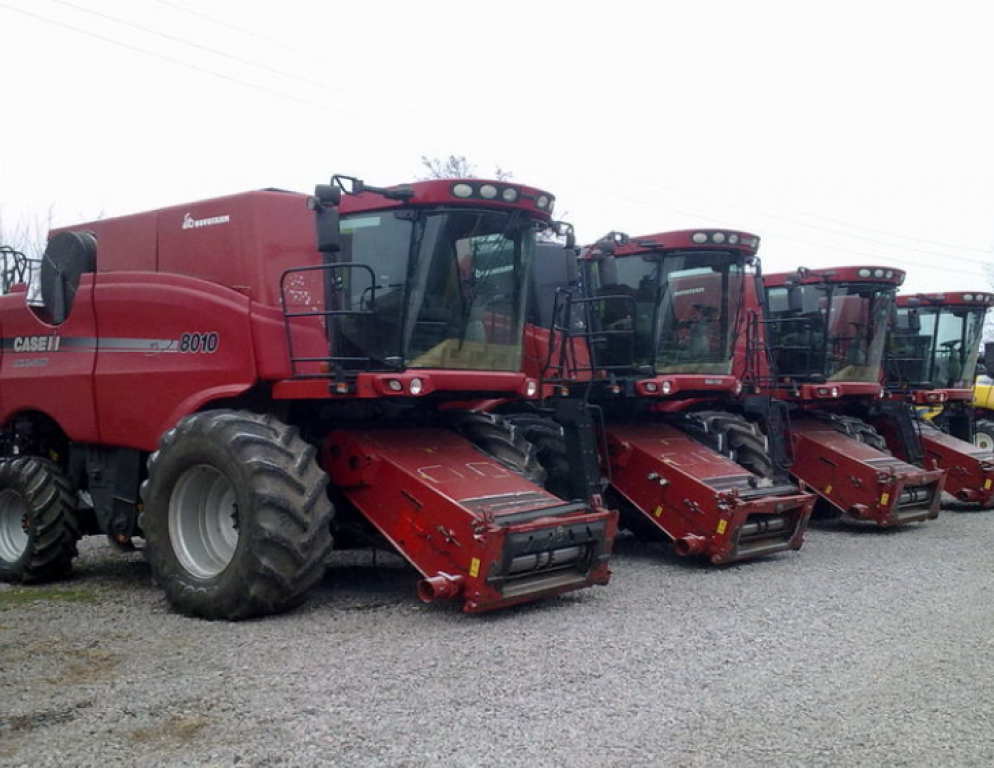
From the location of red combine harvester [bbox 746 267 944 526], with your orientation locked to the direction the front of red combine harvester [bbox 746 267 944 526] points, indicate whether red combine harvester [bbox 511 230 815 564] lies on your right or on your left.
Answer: on your right

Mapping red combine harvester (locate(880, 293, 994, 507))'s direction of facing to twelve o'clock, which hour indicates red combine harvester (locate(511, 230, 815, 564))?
red combine harvester (locate(511, 230, 815, 564)) is roughly at 2 o'clock from red combine harvester (locate(880, 293, 994, 507)).

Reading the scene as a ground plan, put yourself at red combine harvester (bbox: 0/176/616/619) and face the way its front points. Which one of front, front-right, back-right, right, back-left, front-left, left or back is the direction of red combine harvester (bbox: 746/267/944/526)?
left

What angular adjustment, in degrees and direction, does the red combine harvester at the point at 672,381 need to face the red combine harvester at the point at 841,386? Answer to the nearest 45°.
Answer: approximately 90° to its left

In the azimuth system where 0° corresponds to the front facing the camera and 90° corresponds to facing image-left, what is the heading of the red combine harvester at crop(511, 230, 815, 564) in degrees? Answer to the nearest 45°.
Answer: approximately 315°

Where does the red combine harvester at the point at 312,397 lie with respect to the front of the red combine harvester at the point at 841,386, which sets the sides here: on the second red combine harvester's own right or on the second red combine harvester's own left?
on the second red combine harvester's own right

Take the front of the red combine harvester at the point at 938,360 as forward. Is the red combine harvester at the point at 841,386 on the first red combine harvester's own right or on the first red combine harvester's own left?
on the first red combine harvester's own right

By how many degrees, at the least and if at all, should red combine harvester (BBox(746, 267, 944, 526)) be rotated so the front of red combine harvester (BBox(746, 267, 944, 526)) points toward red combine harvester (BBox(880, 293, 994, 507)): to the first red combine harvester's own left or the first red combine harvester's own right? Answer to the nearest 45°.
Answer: approximately 90° to the first red combine harvester's own left

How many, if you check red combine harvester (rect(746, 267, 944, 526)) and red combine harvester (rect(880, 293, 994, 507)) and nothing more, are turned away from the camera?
0

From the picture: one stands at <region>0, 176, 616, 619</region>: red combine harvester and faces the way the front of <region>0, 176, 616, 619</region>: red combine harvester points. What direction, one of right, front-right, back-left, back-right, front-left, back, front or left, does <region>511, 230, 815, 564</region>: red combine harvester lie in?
left

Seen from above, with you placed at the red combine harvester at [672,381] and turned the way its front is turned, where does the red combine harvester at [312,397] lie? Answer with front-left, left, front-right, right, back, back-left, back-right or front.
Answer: right

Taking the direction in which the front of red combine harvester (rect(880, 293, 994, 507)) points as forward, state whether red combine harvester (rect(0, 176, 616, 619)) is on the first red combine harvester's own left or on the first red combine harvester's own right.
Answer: on the first red combine harvester's own right

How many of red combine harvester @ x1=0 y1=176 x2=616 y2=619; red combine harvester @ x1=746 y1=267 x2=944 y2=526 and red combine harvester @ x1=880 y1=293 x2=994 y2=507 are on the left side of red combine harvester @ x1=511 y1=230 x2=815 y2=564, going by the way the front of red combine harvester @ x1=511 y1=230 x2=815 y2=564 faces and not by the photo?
2
